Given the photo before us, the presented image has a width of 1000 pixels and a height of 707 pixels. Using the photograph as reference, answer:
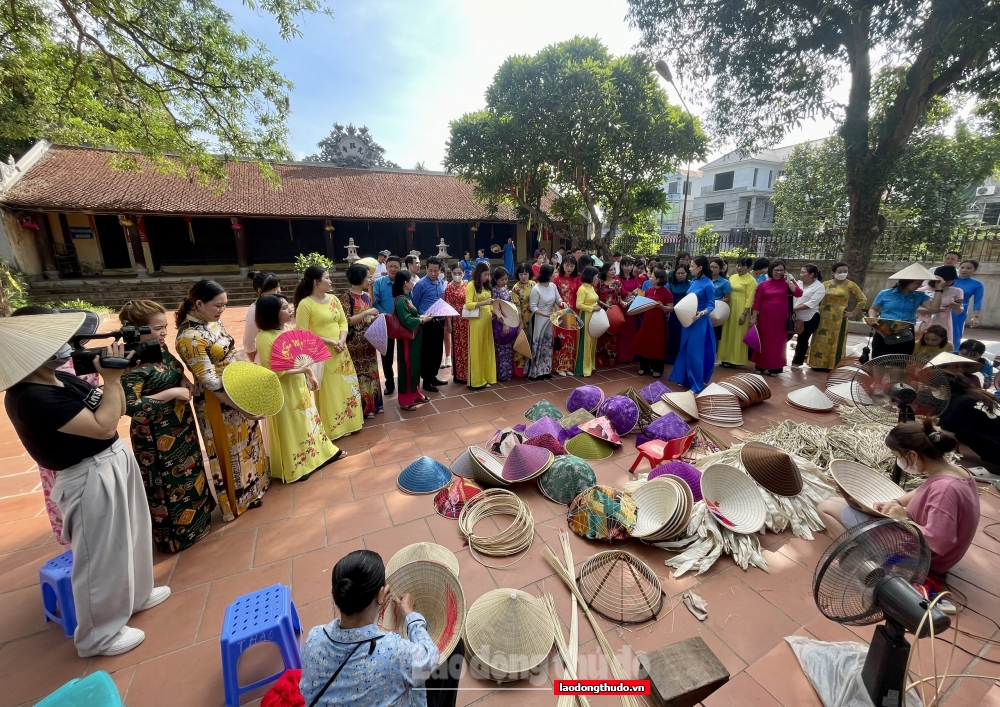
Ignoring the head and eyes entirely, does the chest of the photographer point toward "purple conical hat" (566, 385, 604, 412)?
yes

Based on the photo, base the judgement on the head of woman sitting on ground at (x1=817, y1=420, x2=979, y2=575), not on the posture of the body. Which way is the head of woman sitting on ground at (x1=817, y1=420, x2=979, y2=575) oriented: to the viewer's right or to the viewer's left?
to the viewer's left

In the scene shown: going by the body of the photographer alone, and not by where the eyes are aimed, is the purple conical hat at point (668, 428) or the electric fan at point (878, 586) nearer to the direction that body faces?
the purple conical hat

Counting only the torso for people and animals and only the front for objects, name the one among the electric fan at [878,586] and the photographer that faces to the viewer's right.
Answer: the photographer

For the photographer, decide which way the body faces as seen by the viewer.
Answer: to the viewer's right

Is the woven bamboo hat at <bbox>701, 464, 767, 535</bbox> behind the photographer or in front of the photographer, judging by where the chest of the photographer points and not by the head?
in front

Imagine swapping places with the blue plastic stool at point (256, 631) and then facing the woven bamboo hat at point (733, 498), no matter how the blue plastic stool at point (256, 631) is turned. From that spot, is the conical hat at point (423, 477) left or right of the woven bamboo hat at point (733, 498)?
left

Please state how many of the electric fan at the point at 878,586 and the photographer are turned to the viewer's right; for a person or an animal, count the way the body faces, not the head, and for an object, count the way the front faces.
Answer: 1

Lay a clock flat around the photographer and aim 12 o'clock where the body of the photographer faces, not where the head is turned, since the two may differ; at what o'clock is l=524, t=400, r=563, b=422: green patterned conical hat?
The green patterned conical hat is roughly at 12 o'clock from the photographer.

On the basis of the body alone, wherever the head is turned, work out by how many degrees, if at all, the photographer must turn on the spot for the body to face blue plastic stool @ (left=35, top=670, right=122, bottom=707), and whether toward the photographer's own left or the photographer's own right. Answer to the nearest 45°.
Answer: approximately 90° to the photographer's own right

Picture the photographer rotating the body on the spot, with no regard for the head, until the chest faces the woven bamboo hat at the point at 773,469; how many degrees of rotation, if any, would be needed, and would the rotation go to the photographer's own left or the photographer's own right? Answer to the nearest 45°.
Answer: approximately 45° to the photographer's own right

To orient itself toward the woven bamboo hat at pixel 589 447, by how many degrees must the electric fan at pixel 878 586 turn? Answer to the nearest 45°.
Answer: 0° — it already faces it
